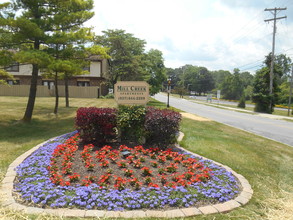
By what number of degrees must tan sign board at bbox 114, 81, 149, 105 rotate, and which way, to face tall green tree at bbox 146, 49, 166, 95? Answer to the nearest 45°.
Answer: approximately 180°

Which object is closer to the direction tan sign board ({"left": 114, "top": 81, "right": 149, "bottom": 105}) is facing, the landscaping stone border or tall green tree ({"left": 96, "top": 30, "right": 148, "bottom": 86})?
the landscaping stone border

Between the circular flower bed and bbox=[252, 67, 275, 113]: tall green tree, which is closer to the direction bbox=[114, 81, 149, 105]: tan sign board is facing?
the circular flower bed

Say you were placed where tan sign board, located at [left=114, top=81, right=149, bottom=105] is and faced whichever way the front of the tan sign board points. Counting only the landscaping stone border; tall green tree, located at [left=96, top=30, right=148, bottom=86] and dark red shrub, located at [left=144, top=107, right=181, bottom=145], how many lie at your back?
1

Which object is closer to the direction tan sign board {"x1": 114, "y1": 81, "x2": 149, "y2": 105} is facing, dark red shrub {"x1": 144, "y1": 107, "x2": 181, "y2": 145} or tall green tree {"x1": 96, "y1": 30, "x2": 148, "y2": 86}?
the dark red shrub

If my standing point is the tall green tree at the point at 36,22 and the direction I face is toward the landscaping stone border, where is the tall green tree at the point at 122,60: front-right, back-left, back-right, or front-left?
back-left

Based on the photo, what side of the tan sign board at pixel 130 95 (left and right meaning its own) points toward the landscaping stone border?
front

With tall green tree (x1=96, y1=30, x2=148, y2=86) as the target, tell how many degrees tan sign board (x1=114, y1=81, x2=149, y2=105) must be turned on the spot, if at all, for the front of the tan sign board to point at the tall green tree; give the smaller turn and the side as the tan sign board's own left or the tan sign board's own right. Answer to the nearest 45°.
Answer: approximately 180°

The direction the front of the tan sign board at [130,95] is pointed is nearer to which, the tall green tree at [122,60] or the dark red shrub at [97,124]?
the dark red shrub

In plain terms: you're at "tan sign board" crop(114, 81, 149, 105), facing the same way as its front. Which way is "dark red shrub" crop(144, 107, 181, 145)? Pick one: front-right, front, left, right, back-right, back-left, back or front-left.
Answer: front-left

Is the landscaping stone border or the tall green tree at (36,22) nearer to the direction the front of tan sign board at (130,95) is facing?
the landscaping stone border

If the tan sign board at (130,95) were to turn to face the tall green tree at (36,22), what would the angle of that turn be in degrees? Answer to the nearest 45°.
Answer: approximately 135° to its right

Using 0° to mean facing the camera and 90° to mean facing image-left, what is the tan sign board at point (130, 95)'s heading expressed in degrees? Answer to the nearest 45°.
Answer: approximately 0°
